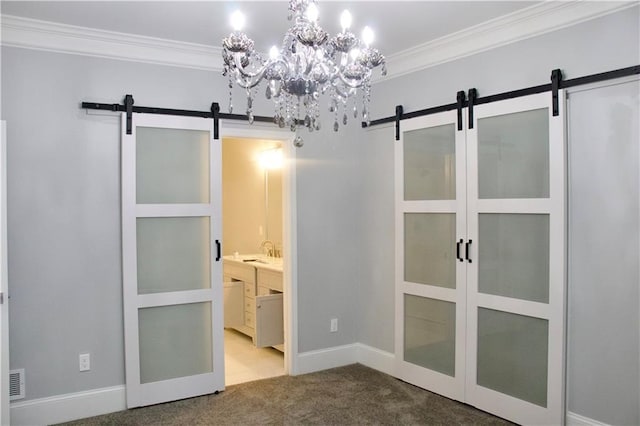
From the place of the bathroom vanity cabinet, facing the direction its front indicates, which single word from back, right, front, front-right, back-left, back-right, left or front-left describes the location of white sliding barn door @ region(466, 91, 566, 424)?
left

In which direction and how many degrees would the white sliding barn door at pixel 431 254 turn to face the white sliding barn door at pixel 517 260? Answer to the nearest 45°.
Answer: approximately 90° to its left

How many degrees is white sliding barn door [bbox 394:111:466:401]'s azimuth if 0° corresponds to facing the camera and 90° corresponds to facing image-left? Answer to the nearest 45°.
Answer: approximately 45°

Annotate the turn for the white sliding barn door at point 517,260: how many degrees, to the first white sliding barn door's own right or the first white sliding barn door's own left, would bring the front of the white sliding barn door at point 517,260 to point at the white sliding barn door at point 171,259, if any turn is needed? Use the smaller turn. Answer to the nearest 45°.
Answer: approximately 45° to the first white sliding barn door's own right

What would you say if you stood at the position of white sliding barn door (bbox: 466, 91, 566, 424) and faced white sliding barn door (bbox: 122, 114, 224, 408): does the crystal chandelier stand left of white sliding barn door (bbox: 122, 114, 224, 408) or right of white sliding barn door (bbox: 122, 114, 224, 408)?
left

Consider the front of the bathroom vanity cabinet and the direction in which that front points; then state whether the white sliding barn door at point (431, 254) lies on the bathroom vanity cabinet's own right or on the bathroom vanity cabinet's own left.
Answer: on the bathroom vanity cabinet's own left

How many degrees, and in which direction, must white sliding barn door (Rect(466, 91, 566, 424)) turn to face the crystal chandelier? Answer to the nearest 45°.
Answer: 0° — it already faces it

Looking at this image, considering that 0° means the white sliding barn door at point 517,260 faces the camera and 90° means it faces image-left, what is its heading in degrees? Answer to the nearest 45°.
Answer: approximately 45°

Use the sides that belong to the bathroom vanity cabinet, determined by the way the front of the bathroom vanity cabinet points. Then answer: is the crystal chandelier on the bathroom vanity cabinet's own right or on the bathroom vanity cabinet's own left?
on the bathroom vanity cabinet's own left

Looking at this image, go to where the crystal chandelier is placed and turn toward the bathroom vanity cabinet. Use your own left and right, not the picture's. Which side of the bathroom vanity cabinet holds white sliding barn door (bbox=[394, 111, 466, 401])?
right
